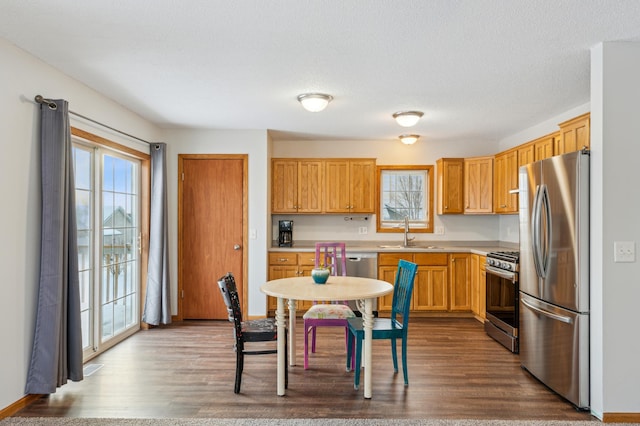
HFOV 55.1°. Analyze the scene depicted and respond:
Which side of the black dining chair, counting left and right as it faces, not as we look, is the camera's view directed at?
right

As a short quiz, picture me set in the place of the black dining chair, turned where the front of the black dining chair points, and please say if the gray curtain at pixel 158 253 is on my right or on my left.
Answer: on my left

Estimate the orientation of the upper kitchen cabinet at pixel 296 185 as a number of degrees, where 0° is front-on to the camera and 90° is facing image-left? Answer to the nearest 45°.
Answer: approximately 0°

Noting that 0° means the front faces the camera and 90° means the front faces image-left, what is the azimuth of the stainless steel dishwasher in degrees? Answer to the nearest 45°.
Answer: approximately 0°

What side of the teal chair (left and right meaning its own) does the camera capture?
left

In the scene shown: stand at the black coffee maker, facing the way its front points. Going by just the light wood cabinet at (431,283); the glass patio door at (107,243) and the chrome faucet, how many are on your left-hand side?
2

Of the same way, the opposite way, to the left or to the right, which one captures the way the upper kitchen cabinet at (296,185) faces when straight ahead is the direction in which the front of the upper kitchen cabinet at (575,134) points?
to the left

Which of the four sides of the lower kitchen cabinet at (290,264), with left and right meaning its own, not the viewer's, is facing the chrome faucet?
left

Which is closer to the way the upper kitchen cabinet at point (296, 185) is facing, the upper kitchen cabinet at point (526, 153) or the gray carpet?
the gray carpet

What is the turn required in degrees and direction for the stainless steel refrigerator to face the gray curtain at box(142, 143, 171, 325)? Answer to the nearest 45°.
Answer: approximately 45° to its right
